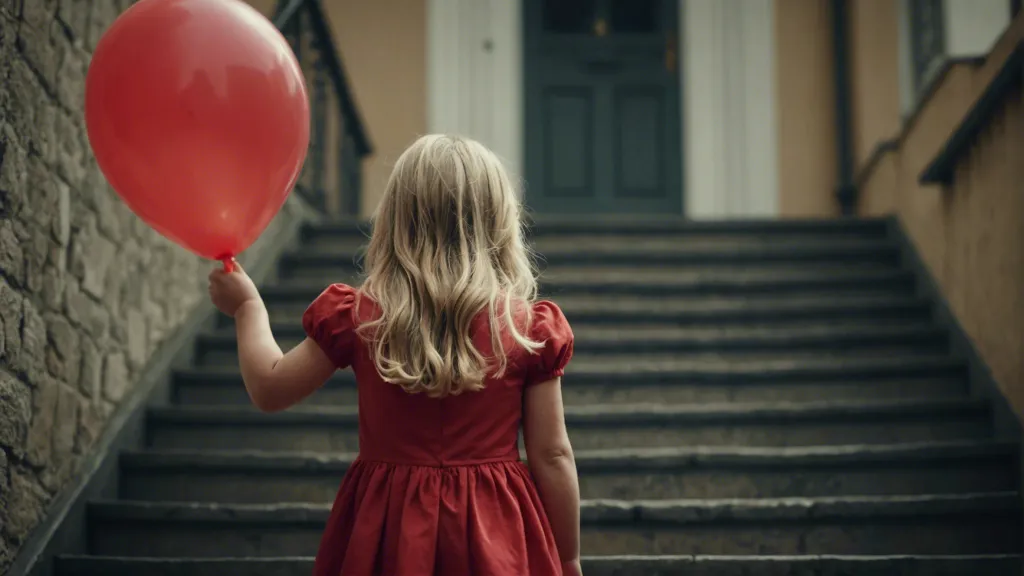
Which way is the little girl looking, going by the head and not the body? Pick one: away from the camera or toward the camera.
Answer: away from the camera

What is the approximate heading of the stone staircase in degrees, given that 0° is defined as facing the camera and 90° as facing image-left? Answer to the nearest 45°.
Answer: approximately 0°

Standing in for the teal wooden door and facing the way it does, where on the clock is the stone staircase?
The stone staircase is roughly at 12 o'clock from the teal wooden door.

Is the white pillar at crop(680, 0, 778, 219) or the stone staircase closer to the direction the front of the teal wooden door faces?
the stone staircase

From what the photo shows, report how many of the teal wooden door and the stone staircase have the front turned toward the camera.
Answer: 2

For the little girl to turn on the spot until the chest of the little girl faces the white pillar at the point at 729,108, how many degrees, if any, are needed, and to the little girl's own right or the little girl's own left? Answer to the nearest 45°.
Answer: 0° — they already face it

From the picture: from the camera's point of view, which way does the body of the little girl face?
away from the camera

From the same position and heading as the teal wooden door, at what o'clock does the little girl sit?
The little girl is roughly at 12 o'clock from the teal wooden door.

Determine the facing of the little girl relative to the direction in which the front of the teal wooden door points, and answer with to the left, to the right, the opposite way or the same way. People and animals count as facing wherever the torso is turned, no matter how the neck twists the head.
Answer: the opposite way

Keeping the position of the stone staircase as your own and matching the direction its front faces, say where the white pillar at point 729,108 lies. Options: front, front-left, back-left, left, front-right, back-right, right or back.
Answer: back
